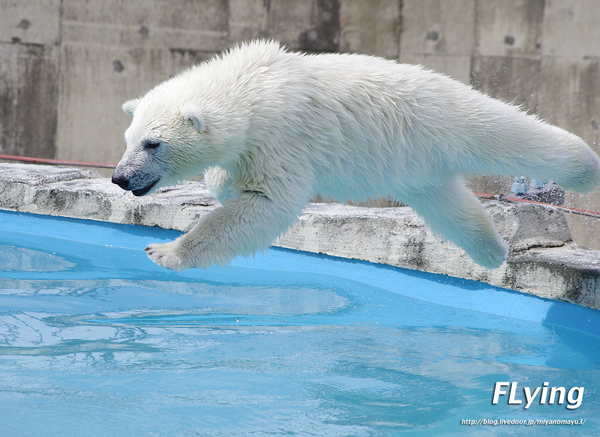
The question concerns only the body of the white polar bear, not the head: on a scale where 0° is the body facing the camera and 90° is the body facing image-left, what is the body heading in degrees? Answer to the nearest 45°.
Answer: approximately 90°
